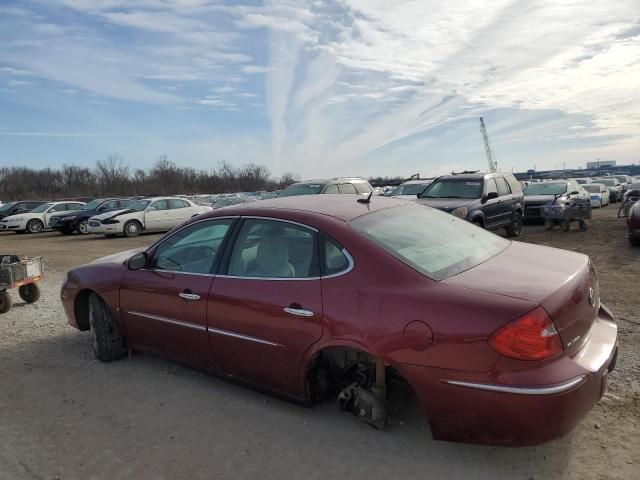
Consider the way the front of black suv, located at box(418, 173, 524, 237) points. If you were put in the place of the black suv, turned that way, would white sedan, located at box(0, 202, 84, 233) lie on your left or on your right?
on your right

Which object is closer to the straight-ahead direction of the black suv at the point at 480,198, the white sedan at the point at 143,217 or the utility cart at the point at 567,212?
the white sedan

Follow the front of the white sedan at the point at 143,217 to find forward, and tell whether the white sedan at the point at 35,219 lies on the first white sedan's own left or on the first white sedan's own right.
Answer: on the first white sedan's own right

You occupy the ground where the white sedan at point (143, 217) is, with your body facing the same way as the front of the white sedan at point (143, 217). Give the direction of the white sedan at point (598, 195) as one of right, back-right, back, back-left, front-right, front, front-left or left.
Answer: back-left

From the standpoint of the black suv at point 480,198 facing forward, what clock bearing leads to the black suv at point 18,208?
the black suv at point 18,208 is roughly at 2 o'clock from the black suv at point 480,198.

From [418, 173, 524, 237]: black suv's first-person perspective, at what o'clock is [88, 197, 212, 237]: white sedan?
The white sedan is roughly at 2 o'clock from the black suv.

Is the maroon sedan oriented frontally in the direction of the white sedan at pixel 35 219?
yes

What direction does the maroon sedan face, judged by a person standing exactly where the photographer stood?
facing away from the viewer and to the left of the viewer

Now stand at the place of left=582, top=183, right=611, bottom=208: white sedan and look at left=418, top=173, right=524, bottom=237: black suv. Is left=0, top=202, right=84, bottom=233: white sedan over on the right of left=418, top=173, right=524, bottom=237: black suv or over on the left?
right

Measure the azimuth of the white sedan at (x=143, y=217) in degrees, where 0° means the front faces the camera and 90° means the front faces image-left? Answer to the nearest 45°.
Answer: approximately 45°
